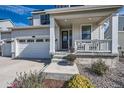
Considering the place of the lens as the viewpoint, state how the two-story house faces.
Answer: facing the viewer

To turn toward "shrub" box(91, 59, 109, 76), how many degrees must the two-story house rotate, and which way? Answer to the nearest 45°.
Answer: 0° — it already faces it
